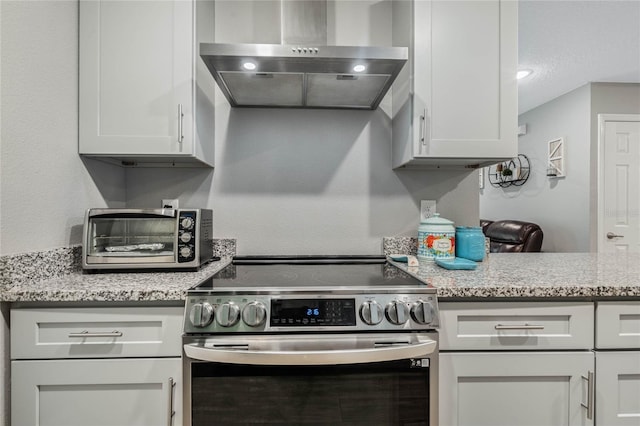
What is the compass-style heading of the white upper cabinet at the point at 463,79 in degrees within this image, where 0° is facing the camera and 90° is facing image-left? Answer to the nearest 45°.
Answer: approximately 0°

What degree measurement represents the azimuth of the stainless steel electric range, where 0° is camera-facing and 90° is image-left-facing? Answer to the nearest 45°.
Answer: approximately 0°

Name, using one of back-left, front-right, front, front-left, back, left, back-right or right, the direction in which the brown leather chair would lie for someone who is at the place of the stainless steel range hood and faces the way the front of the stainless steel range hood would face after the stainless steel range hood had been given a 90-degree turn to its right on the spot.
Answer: back-right
